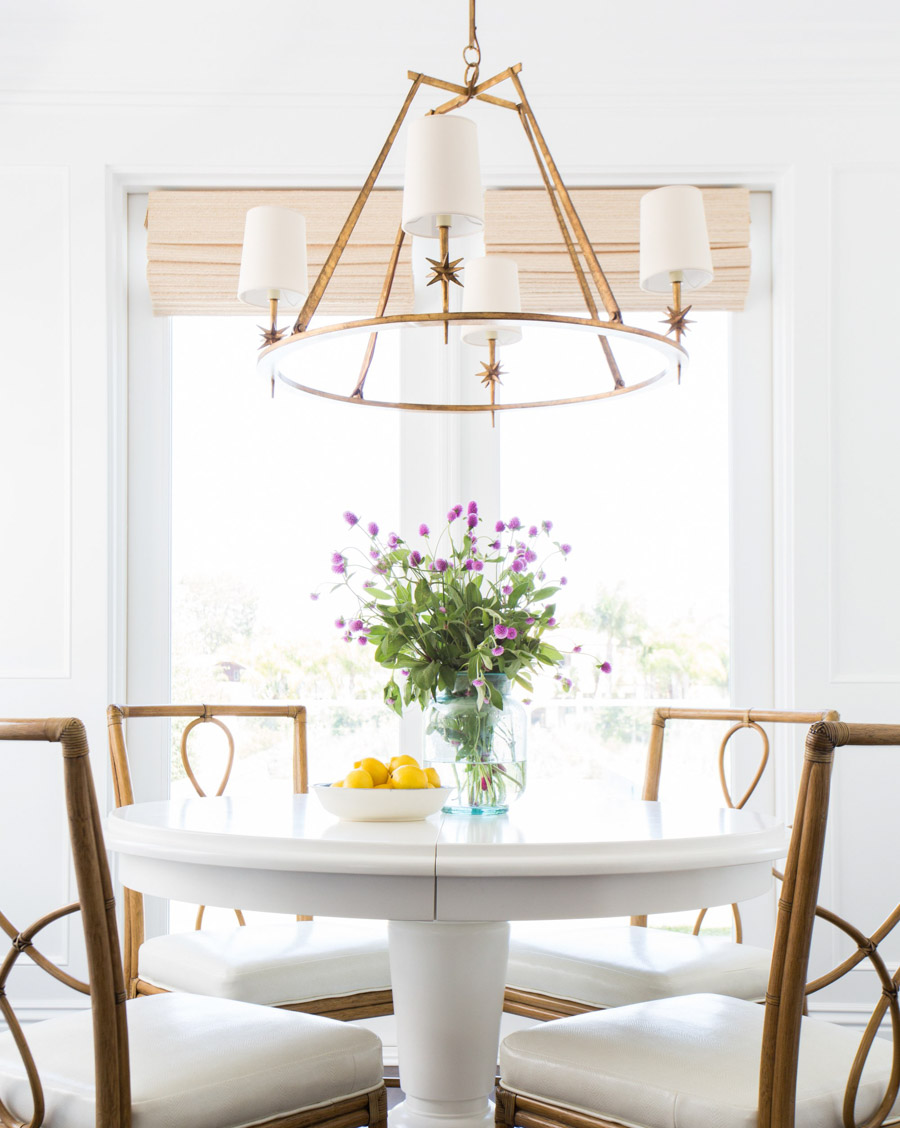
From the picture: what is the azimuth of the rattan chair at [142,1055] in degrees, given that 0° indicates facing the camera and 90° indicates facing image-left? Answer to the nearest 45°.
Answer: approximately 225°

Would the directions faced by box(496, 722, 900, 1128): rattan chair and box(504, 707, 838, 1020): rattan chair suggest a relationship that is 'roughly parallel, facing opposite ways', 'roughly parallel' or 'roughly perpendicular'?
roughly perpendicular

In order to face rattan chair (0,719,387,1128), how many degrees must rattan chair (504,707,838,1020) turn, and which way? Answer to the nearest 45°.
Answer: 0° — it already faces it

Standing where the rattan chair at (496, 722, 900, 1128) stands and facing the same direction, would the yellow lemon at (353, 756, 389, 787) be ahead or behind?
ahead

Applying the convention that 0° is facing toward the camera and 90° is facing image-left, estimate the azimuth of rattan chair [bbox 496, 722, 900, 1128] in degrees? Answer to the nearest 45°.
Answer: approximately 135°

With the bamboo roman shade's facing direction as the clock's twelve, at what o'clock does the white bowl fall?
The white bowl is roughly at 12 o'clock from the bamboo roman shade.

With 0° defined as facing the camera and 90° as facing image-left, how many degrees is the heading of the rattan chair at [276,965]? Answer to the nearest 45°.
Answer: approximately 315°

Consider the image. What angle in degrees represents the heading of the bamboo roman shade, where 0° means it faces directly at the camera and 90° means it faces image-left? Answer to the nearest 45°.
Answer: approximately 0°

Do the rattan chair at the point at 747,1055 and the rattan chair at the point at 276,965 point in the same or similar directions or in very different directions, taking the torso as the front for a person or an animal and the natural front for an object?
very different directions

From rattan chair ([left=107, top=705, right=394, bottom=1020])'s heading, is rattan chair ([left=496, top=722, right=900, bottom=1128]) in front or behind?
in front
